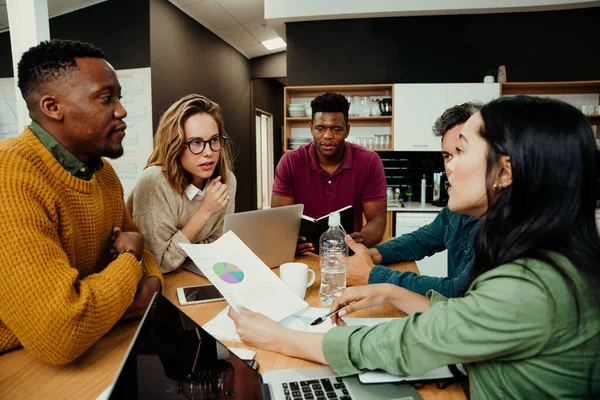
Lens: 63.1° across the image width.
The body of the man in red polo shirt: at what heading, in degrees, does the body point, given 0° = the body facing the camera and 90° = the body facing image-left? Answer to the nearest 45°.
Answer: approximately 0°

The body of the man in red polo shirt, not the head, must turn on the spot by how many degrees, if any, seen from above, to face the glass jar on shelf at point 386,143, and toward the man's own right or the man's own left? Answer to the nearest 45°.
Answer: approximately 180°

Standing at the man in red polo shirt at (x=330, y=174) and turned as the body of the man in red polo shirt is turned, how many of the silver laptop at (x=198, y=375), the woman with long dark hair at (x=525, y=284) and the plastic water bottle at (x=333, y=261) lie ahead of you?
3

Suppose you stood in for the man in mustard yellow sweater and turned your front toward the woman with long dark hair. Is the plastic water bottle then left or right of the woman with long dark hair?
left

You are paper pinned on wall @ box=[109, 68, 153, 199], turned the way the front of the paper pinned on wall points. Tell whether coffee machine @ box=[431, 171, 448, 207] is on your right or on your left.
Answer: on your left

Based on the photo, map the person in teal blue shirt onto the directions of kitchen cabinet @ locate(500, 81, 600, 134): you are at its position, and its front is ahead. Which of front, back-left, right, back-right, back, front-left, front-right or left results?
front

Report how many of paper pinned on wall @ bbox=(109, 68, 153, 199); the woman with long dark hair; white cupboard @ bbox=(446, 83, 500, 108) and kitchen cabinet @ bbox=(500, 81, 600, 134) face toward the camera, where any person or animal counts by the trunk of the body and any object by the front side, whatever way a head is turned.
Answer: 3

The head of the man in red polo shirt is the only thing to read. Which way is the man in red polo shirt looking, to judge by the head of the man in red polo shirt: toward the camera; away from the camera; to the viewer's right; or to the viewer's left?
toward the camera

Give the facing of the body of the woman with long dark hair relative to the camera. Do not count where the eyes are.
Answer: to the viewer's left

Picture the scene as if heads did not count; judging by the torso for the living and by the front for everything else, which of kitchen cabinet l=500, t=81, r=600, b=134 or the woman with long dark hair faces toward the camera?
the kitchen cabinet

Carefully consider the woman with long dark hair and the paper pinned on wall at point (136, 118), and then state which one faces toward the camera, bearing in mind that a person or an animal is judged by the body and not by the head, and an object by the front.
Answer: the paper pinned on wall

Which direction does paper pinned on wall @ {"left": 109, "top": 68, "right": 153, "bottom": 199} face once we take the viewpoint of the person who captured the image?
facing the viewer

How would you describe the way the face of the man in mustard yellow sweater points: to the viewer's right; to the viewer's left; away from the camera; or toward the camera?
to the viewer's right

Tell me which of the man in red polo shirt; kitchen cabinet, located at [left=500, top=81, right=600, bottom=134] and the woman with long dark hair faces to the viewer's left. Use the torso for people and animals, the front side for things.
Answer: the woman with long dark hair

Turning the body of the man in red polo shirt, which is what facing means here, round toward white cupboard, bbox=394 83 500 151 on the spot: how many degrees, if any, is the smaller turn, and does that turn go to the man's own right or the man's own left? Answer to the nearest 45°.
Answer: approximately 135° to the man's own left

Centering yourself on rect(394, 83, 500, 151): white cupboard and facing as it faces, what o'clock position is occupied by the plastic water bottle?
The plastic water bottle is roughly at 12 o'clock from the white cupboard.

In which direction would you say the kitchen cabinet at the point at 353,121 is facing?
toward the camera

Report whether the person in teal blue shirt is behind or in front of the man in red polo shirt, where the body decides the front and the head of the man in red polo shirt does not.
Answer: in front

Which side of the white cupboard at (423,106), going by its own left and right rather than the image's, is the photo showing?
front
